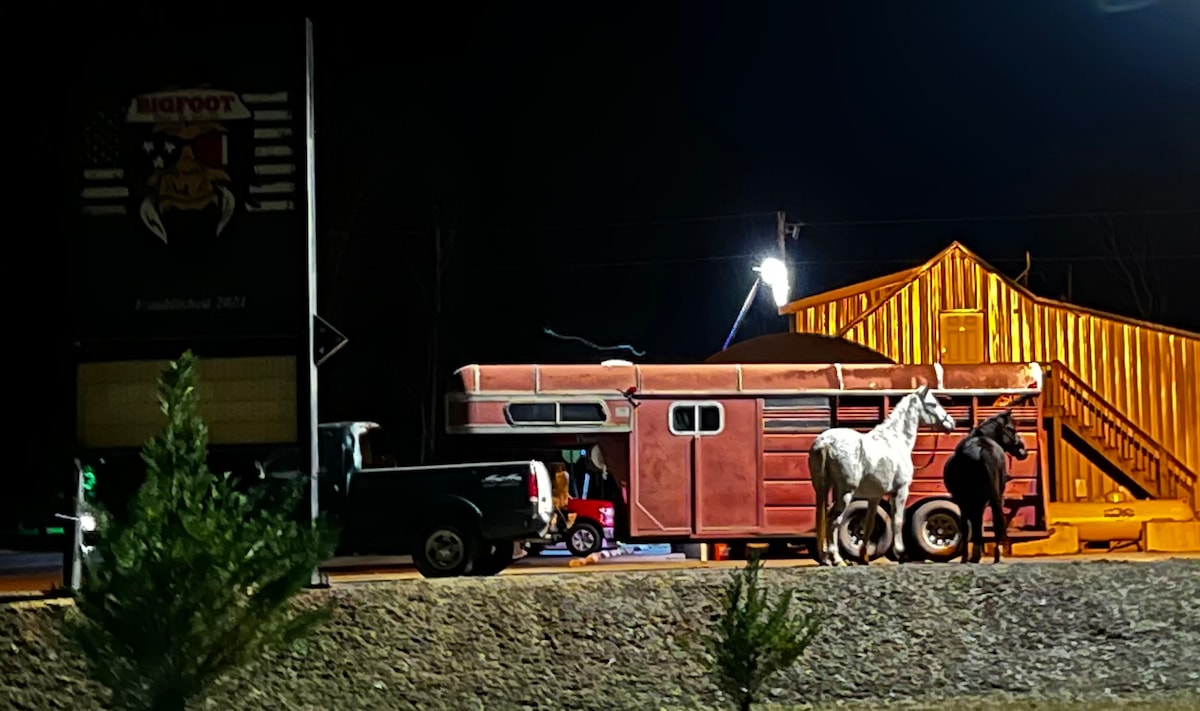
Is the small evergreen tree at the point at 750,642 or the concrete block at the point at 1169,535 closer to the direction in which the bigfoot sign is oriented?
the small evergreen tree

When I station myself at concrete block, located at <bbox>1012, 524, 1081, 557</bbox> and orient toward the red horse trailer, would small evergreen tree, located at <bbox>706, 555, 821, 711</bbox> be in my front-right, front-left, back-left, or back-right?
front-left

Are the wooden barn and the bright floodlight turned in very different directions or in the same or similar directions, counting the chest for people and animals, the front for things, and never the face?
same or similar directions

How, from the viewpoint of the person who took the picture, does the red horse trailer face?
facing to the left of the viewer

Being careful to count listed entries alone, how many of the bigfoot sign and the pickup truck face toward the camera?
1

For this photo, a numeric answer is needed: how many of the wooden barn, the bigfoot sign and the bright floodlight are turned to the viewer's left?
0

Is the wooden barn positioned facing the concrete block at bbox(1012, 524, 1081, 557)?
yes

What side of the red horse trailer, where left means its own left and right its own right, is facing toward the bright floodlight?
right

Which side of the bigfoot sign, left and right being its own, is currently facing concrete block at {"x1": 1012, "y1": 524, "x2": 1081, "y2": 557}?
left

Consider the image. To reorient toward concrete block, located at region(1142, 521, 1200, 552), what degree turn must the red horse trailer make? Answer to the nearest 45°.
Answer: approximately 135° to its right

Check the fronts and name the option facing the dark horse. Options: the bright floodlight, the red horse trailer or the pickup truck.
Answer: the bright floodlight

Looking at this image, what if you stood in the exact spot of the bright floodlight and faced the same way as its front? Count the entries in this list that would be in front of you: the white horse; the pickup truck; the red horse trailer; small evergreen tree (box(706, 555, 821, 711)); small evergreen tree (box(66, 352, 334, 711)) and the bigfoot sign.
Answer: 6

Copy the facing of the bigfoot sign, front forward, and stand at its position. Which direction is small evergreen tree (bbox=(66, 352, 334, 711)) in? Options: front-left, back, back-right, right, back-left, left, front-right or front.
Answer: front

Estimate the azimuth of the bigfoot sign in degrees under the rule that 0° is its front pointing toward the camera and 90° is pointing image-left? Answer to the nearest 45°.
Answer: approximately 0°

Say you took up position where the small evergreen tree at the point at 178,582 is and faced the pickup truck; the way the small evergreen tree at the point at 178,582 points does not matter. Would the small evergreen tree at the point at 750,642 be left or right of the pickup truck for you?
right

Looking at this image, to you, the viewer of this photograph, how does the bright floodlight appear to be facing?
facing the viewer

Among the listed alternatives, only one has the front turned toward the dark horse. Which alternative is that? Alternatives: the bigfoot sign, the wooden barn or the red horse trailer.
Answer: the wooden barn
